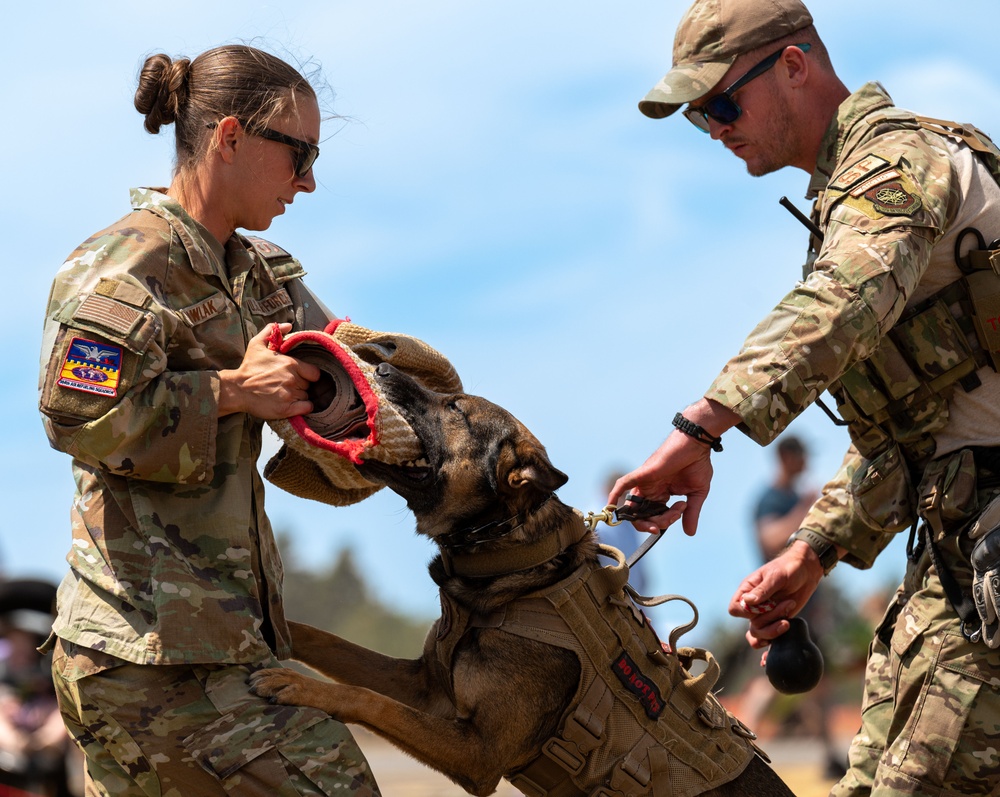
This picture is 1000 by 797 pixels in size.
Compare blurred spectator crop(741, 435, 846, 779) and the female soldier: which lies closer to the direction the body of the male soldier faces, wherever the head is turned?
the female soldier

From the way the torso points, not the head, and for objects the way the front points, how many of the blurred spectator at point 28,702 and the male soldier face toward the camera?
1

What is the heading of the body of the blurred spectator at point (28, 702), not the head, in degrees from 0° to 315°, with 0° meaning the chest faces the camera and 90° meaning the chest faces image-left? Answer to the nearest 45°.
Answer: approximately 0°

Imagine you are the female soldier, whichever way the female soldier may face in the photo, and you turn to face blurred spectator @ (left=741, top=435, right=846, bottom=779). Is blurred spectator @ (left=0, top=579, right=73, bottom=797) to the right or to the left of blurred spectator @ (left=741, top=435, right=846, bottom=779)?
left

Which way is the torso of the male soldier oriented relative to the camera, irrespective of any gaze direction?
to the viewer's left

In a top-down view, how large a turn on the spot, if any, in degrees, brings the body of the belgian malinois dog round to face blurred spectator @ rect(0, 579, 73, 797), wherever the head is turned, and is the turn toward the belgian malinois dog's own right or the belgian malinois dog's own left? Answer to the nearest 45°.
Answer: approximately 45° to the belgian malinois dog's own right

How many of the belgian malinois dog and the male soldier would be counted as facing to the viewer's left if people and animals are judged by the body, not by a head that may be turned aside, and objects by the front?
2

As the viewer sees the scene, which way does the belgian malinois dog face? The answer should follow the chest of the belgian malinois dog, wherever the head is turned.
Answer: to the viewer's left

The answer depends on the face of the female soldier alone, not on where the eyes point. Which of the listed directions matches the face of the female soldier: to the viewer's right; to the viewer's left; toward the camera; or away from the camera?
to the viewer's right

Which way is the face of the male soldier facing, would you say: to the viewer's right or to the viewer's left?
to the viewer's left
